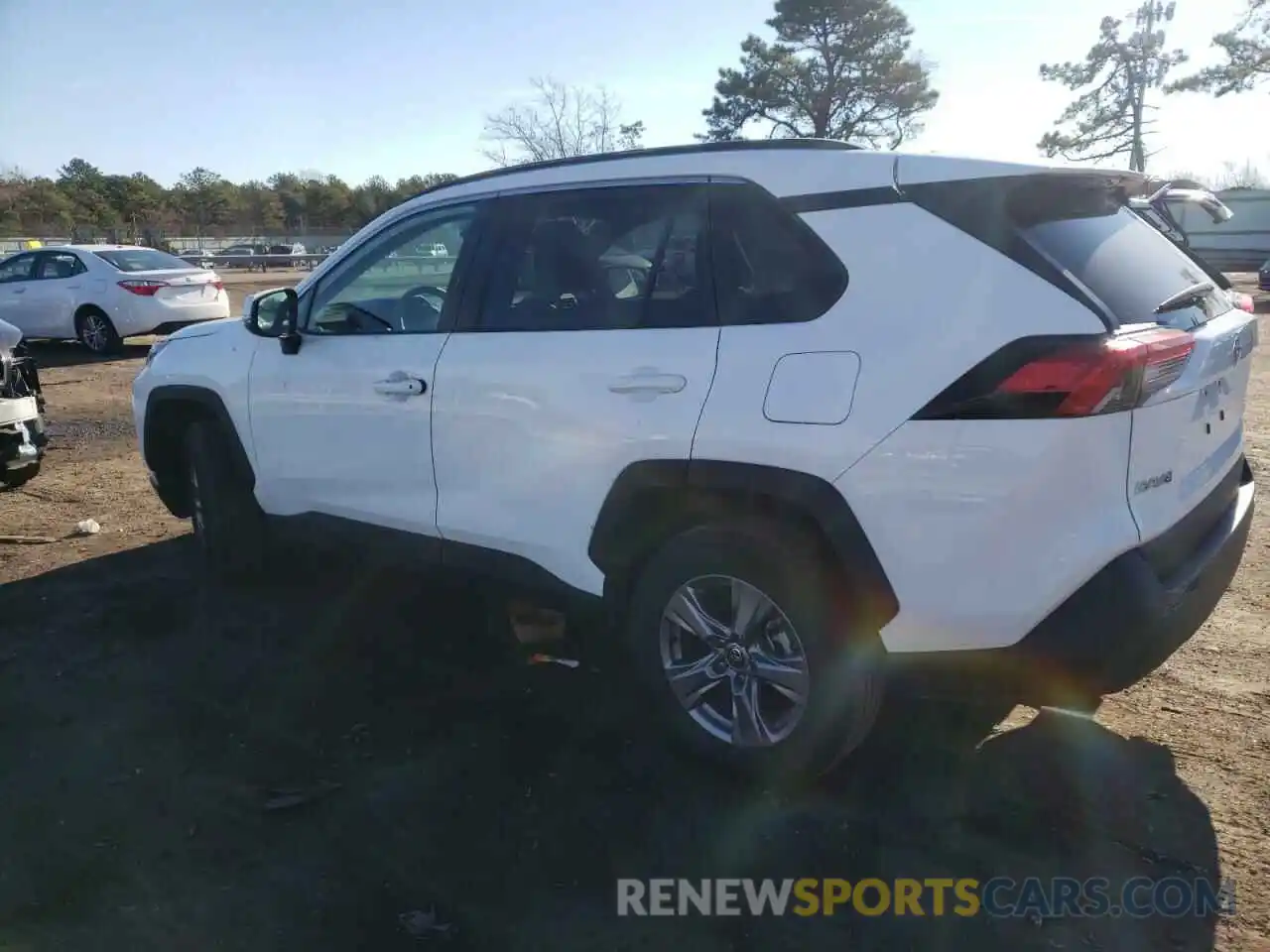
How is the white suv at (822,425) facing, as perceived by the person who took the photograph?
facing away from the viewer and to the left of the viewer

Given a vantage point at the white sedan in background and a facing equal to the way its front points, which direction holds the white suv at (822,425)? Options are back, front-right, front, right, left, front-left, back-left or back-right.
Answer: back-left

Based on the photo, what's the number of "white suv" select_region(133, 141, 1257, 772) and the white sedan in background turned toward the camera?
0

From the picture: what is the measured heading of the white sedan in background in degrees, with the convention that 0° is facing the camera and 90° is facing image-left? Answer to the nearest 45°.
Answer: approximately 135°

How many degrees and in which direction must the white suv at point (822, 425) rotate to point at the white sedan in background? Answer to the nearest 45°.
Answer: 0° — it already faces it
